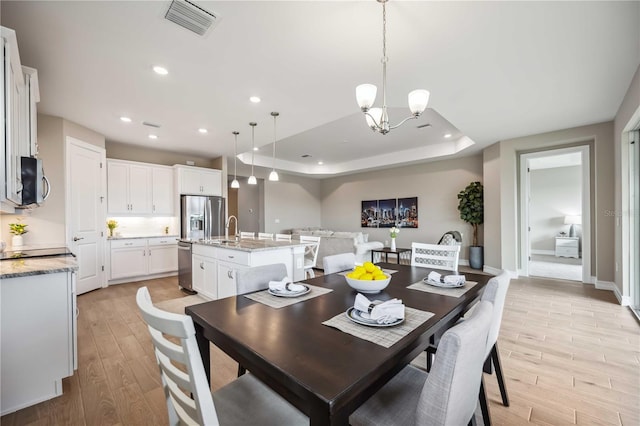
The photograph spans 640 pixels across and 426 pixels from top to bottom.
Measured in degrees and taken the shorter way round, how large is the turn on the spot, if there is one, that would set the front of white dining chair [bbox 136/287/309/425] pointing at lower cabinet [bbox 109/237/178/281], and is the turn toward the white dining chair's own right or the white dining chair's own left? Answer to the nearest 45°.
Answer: approximately 45° to the white dining chair's own left

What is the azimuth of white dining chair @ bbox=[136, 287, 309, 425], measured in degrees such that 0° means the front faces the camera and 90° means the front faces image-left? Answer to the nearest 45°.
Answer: approximately 225°

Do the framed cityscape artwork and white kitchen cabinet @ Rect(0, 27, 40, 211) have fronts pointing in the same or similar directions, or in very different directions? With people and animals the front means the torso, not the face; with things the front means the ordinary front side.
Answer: very different directions

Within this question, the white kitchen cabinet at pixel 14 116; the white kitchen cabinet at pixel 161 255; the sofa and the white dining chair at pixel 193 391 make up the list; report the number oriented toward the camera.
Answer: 1

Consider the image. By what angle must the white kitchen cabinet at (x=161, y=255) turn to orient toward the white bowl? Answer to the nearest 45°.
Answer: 0° — it already faces it

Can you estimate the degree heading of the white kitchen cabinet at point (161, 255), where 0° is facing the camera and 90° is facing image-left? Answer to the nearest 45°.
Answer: approximately 0°

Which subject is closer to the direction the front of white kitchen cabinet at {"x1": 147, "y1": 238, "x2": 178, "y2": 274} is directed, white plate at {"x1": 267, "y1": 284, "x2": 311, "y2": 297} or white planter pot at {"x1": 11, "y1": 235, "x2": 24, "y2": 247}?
the white plate

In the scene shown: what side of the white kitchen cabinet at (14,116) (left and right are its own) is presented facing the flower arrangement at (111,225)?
left
